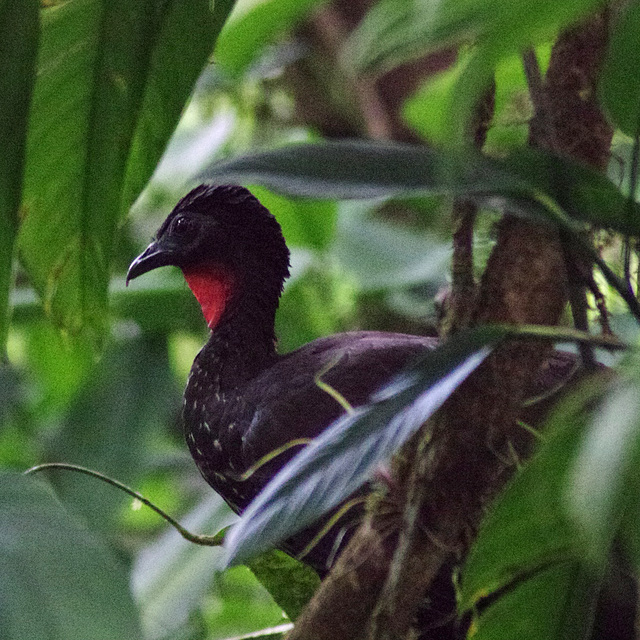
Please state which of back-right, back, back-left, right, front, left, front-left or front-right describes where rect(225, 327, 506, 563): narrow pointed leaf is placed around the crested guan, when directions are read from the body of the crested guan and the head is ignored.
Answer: left

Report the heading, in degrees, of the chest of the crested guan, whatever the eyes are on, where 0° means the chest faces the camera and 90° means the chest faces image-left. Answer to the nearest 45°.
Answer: approximately 90°

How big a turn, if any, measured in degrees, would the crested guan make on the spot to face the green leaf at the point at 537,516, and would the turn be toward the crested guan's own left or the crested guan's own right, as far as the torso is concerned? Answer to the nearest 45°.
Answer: approximately 90° to the crested guan's own left

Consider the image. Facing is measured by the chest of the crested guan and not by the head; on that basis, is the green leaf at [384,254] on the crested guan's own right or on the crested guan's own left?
on the crested guan's own right

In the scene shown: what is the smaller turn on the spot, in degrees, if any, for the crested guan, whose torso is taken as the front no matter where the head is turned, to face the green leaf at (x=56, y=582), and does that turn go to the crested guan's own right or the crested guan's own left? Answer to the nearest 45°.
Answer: approximately 90° to the crested guan's own left

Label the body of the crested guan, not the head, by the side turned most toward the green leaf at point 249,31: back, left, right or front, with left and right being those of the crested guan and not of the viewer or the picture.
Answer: right
